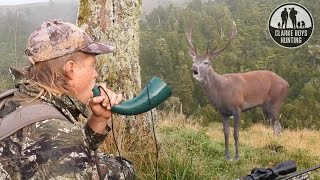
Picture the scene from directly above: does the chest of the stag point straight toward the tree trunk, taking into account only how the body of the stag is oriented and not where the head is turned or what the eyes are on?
yes

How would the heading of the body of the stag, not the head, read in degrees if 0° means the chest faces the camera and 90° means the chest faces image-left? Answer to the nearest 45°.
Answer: approximately 45°
